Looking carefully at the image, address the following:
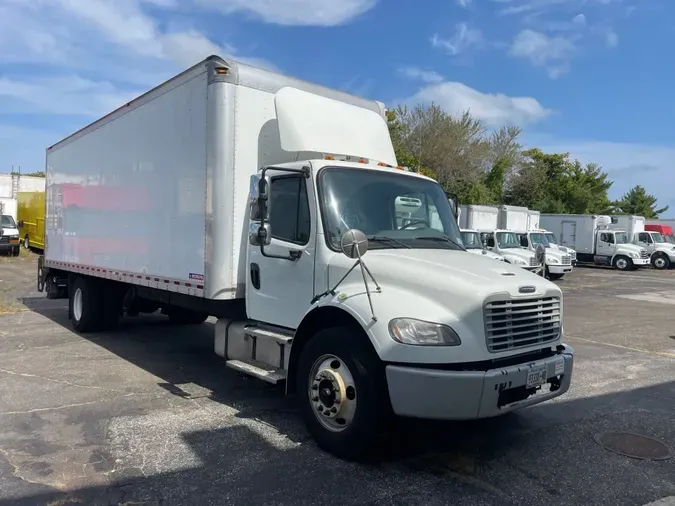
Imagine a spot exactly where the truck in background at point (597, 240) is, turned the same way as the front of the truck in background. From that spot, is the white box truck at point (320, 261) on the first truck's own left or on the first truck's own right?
on the first truck's own right

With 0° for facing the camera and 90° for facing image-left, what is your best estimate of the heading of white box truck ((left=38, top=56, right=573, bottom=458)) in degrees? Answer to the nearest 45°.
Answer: approximately 315°

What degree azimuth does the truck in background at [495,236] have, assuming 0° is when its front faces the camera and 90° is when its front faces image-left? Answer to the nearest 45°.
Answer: approximately 315°

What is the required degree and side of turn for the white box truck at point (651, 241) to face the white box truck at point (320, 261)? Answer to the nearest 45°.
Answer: approximately 45° to its right

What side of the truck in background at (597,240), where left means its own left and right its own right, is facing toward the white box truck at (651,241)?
left

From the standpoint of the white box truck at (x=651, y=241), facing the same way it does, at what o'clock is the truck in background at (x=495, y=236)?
The truck in background is roughly at 2 o'clock from the white box truck.

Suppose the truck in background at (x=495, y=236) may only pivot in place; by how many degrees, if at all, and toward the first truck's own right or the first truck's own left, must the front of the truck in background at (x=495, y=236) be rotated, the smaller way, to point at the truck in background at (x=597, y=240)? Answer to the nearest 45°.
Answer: approximately 90° to the first truck's own left

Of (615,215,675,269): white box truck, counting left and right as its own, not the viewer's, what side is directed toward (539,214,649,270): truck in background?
right

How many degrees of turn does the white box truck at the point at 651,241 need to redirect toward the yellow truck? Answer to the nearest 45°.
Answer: approximately 90° to its right

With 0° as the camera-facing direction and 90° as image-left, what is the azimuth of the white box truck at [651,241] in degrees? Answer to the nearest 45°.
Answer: approximately 315°

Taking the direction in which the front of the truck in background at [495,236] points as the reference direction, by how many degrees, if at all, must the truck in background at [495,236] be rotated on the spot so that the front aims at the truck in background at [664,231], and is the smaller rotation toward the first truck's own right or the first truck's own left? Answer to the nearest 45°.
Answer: approximately 90° to the first truck's own left

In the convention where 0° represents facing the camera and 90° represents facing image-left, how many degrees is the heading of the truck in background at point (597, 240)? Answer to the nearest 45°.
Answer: approximately 315°
